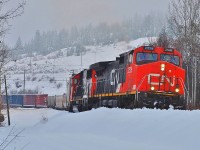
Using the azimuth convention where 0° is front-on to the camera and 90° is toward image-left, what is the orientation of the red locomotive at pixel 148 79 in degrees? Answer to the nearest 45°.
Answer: approximately 315°
